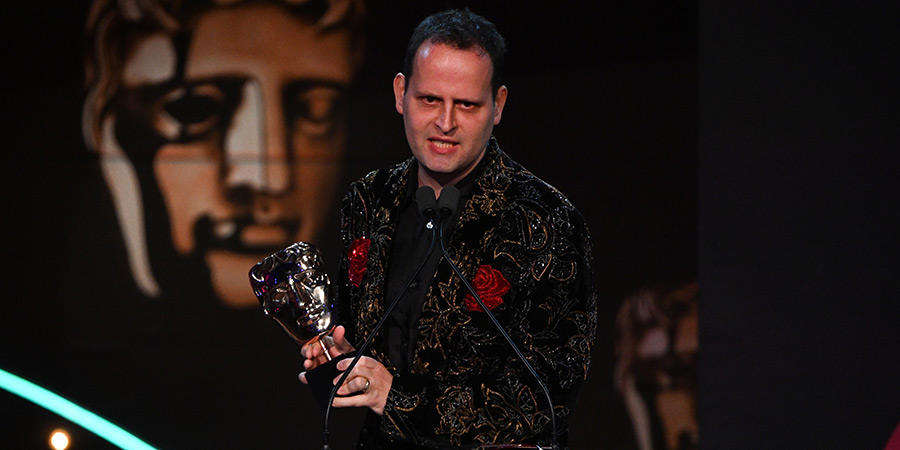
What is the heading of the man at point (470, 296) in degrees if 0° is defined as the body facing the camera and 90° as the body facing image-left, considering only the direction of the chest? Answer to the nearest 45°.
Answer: approximately 45°
